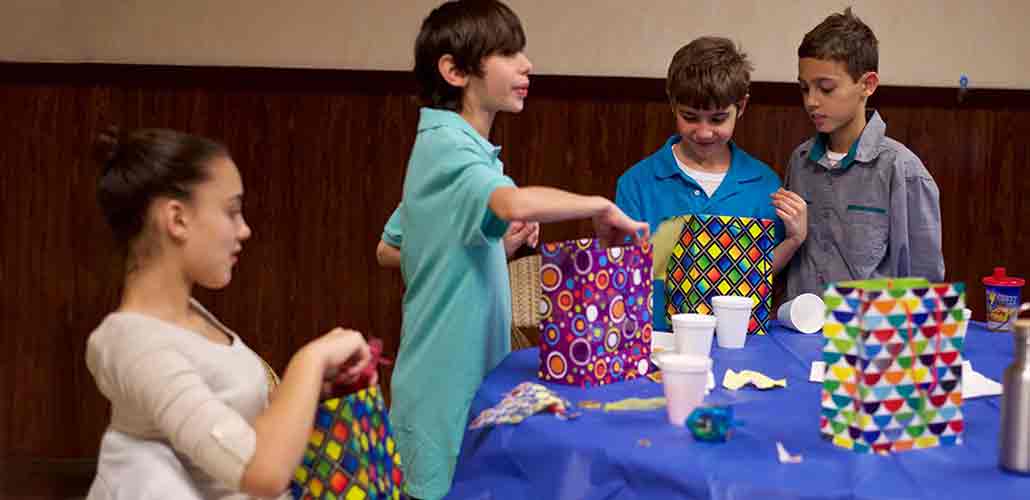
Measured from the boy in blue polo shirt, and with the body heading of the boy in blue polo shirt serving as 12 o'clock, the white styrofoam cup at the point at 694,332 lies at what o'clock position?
The white styrofoam cup is roughly at 12 o'clock from the boy in blue polo shirt.

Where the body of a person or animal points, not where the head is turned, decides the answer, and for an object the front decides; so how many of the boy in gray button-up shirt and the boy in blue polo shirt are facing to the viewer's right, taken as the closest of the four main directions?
0

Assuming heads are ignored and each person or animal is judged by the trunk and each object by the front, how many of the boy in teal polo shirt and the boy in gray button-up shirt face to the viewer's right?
1

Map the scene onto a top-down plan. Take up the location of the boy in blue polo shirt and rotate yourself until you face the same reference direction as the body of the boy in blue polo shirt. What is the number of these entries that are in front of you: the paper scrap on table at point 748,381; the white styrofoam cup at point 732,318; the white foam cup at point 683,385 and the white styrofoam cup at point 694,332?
4

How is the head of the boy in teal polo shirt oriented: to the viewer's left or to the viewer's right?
to the viewer's right

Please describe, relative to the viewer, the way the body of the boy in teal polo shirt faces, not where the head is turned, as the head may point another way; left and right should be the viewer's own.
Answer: facing to the right of the viewer

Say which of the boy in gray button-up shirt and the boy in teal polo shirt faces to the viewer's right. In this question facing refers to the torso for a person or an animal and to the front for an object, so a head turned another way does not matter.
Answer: the boy in teal polo shirt

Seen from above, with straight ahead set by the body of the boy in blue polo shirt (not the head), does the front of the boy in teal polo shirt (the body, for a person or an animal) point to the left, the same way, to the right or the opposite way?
to the left

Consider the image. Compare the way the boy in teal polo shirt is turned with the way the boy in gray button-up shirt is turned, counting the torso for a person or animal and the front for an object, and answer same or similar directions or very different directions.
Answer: very different directions

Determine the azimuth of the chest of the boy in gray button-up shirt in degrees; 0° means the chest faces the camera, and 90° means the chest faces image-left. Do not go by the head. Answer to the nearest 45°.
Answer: approximately 45°

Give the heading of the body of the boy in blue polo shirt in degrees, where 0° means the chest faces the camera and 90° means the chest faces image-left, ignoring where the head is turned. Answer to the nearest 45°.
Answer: approximately 0°
